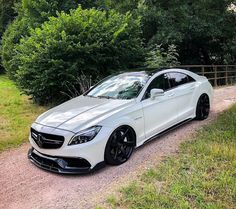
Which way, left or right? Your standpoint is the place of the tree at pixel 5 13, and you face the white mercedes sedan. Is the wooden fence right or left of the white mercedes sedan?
left

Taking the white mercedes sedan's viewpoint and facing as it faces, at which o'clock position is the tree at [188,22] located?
The tree is roughly at 5 o'clock from the white mercedes sedan.

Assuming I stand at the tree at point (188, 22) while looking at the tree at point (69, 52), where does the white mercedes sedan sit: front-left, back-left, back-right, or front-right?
front-left

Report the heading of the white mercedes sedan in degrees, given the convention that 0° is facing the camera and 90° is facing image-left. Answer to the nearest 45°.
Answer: approximately 45°

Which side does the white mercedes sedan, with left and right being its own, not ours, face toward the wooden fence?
back

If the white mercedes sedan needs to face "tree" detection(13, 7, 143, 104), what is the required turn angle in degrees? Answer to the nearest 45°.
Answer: approximately 135° to its right

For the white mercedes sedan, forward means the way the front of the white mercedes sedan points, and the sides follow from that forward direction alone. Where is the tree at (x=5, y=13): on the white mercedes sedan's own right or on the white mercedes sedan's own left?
on the white mercedes sedan's own right

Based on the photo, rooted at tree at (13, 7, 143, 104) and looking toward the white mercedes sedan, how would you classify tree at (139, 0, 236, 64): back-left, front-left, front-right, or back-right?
back-left
